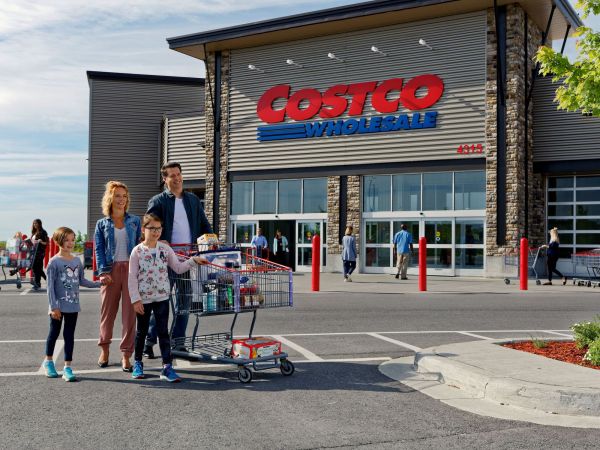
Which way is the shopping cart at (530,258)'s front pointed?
to the viewer's left

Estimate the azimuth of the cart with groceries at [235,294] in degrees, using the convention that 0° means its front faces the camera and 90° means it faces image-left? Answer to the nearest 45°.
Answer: approximately 315°

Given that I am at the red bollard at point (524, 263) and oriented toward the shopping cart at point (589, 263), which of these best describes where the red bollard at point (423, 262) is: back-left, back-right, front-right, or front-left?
back-left

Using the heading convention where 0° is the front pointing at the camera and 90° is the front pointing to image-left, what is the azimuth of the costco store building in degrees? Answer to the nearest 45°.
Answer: approximately 45°

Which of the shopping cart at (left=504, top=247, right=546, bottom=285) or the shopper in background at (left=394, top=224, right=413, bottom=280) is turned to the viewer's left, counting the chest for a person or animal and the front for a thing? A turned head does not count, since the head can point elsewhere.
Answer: the shopping cart

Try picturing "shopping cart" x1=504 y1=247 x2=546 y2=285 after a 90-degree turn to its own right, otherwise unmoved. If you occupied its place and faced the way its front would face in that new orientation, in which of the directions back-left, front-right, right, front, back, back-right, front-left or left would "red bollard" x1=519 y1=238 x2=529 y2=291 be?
back

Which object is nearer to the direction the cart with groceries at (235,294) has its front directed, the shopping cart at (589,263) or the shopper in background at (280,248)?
the shopping cart
